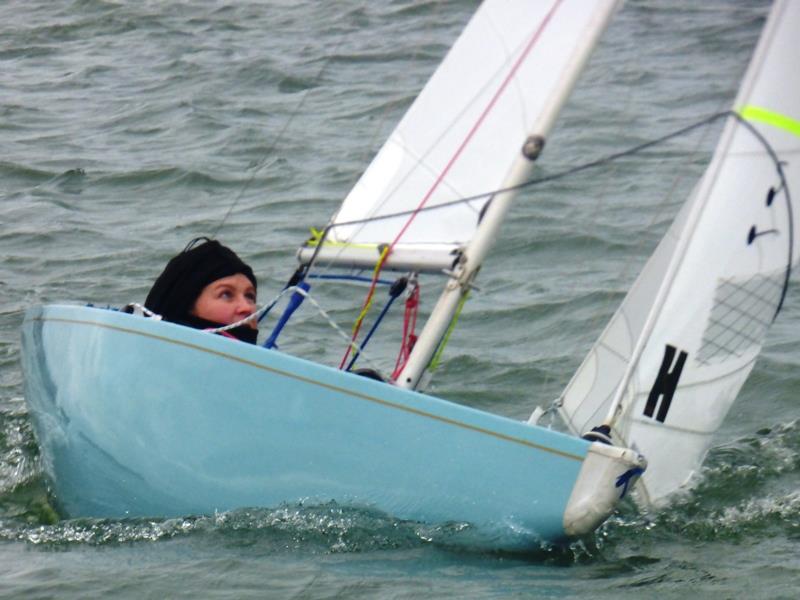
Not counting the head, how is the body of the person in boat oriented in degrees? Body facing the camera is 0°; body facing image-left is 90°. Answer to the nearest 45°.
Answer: approximately 315°
